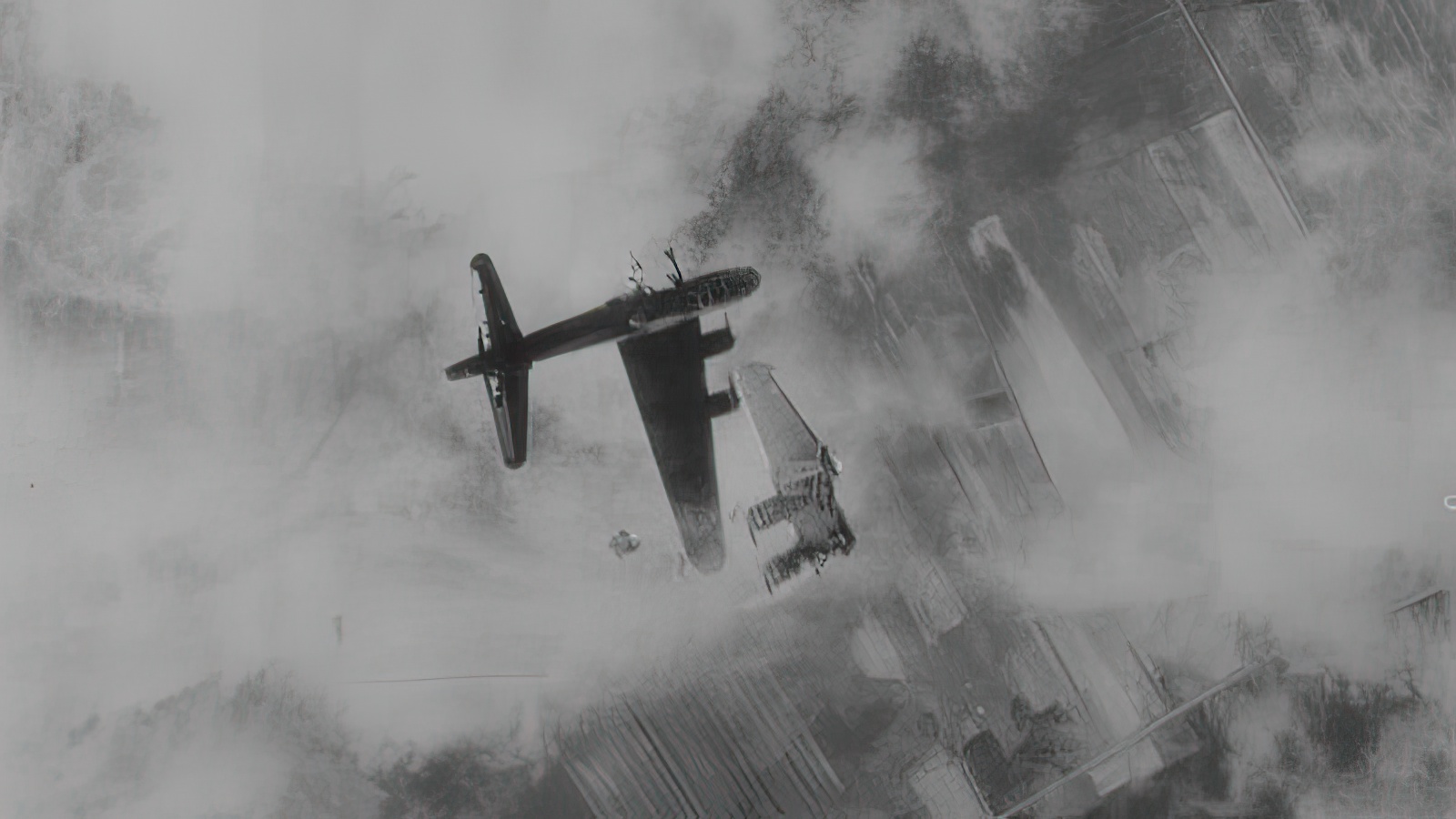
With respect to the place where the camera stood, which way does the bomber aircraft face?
facing to the right of the viewer
